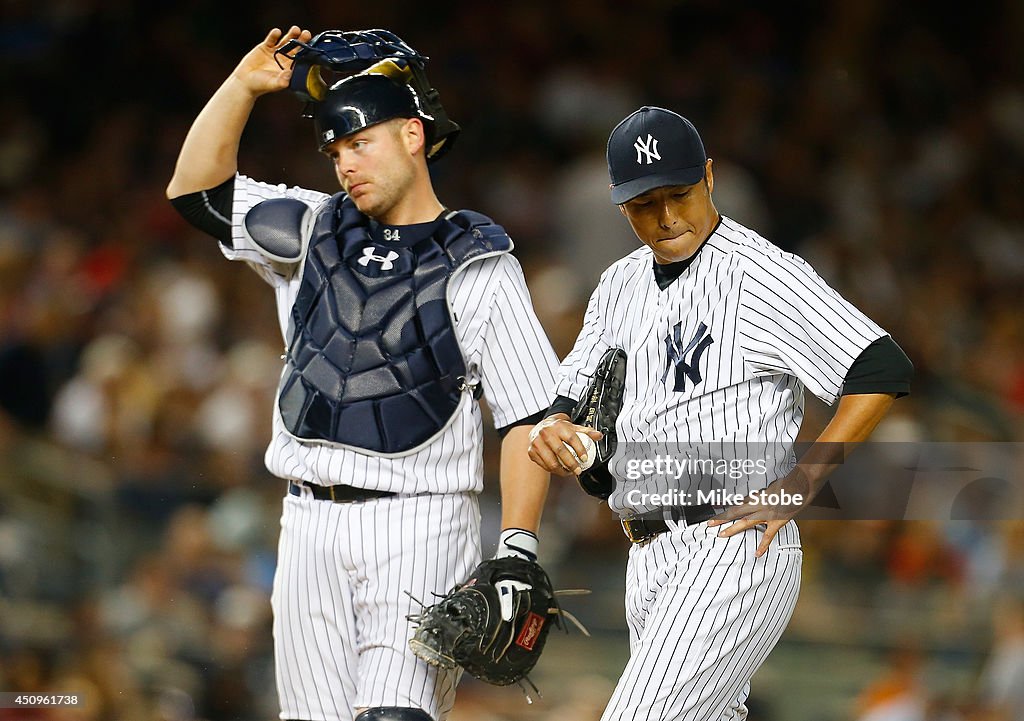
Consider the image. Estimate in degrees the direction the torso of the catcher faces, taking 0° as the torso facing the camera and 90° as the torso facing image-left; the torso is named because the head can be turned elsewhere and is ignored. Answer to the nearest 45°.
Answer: approximately 45°
